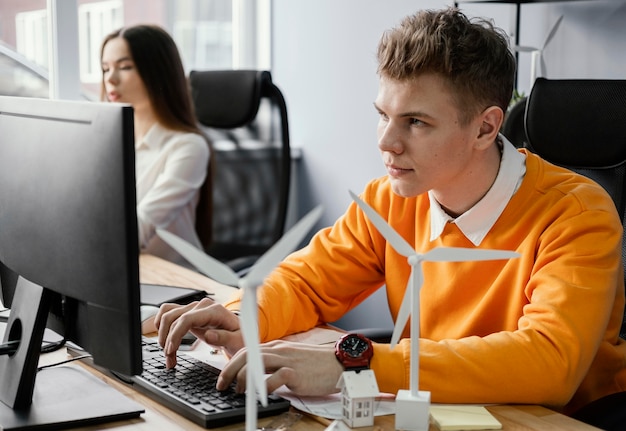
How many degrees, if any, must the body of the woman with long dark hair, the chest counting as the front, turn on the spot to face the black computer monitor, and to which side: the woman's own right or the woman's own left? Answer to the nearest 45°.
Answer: approximately 45° to the woman's own left

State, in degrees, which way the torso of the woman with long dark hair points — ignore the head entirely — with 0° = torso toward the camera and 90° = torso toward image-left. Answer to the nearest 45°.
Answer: approximately 45°

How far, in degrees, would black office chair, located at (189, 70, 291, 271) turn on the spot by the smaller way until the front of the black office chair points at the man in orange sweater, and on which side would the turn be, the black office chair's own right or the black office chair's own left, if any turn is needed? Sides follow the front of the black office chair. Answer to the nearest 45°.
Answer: approximately 45° to the black office chair's own left

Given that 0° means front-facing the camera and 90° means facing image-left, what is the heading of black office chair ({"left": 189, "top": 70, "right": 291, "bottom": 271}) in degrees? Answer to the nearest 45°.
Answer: approximately 45°

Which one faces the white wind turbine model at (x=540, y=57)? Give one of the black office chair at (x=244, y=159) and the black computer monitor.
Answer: the black computer monitor
